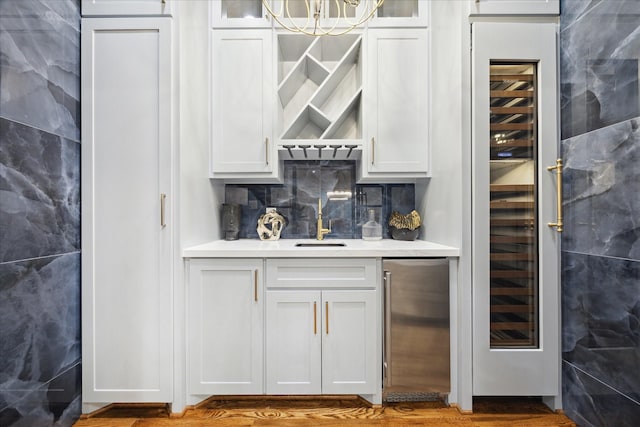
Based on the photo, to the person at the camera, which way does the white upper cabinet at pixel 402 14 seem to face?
facing the viewer

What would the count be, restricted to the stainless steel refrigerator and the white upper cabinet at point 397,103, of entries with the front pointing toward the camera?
2

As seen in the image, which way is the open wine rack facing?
toward the camera

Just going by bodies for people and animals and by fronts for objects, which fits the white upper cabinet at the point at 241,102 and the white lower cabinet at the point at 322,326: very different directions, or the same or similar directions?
same or similar directions

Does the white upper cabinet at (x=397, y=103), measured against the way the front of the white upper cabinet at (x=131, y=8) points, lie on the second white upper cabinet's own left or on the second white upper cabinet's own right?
on the second white upper cabinet's own left

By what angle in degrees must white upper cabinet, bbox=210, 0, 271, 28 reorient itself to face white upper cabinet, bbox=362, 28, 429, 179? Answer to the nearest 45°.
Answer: approximately 90° to its left

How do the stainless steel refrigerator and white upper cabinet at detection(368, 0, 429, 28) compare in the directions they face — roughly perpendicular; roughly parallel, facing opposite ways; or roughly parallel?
roughly parallel

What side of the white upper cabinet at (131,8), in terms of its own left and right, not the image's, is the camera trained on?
front

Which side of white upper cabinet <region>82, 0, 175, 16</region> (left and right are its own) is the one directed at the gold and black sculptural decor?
left

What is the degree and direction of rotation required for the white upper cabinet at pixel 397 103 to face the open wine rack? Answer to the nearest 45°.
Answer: approximately 90° to its right

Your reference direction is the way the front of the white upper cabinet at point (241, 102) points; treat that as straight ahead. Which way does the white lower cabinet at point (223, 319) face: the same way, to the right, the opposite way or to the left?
the same way
